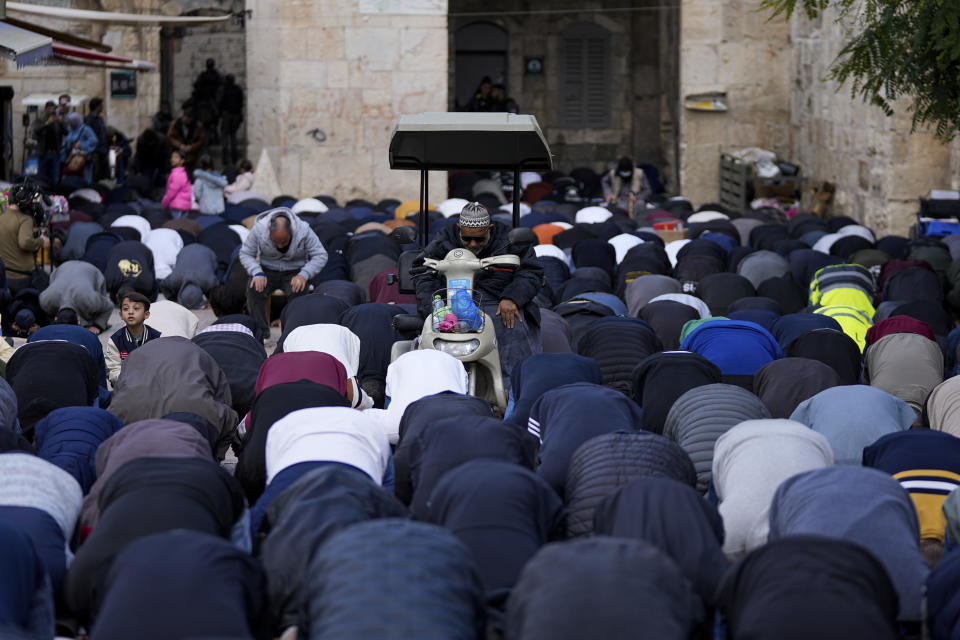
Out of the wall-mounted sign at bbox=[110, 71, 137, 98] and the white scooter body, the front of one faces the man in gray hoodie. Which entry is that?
the wall-mounted sign

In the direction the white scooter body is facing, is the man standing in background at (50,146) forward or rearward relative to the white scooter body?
rearward

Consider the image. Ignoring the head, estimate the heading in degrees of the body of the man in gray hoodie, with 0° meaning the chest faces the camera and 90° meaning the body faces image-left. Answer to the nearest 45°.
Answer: approximately 0°

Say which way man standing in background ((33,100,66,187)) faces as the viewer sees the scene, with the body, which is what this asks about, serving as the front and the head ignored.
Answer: toward the camera

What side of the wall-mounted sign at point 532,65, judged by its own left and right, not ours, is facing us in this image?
front

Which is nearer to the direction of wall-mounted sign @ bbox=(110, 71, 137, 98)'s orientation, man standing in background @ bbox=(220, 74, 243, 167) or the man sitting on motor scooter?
the man sitting on motor scooter

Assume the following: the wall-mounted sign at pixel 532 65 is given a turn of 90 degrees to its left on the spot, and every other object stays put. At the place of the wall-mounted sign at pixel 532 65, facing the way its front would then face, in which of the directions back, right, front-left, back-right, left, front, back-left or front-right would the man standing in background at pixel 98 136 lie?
back-right

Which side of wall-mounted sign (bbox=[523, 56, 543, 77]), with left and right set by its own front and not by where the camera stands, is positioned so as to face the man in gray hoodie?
front

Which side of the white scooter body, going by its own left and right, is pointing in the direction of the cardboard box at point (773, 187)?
back

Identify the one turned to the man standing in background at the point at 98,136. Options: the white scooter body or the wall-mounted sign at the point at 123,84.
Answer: the wall-mounted sign

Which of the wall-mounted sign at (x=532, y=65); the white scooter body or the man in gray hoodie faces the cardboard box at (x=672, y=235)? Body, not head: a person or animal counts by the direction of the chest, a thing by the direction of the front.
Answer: the wall-mounted sign

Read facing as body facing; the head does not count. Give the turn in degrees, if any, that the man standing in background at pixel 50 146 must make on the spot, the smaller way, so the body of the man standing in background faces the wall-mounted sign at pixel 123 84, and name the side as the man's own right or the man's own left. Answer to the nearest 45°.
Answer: approximately 180°

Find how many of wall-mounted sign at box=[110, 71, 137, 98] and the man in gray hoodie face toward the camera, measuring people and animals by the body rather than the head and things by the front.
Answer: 2
